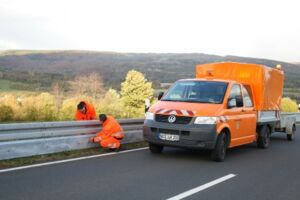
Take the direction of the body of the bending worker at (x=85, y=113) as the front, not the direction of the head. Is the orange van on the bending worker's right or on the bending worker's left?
on the bending worker's left

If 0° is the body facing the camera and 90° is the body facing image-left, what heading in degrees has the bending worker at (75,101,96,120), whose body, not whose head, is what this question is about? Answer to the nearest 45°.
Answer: approximately 45°

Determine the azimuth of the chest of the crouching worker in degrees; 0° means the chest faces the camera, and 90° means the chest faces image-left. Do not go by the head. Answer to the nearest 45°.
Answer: approximately 90°

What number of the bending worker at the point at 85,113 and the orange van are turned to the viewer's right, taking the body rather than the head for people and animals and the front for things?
0

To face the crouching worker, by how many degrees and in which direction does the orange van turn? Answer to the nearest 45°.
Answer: approximately 45° to its right

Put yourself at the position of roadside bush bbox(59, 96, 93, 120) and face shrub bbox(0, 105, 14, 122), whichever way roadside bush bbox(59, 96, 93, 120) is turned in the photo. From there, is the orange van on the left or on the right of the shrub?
left

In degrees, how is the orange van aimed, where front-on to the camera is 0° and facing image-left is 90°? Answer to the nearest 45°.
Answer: approximately 45°
